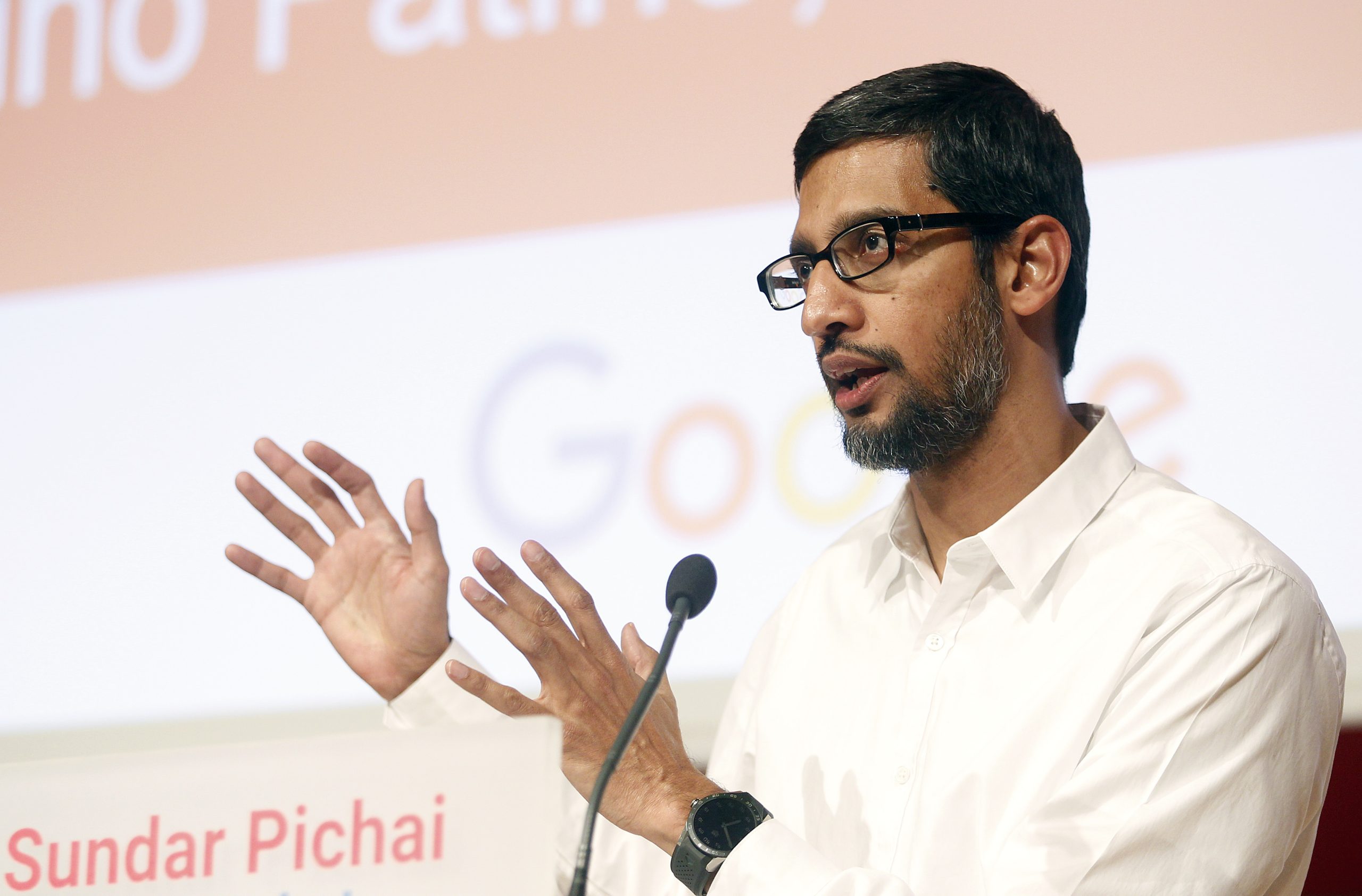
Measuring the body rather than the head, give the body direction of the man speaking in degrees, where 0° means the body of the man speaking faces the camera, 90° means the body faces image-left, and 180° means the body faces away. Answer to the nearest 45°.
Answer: approximately 45°

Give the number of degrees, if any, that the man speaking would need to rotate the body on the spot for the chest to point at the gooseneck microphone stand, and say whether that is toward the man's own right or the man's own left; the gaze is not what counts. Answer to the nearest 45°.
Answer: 0° — they already face it
